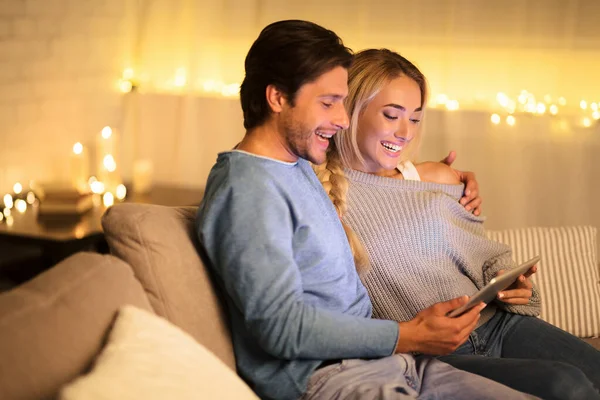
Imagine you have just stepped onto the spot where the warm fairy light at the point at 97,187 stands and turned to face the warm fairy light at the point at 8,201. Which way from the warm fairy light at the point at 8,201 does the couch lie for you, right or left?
left

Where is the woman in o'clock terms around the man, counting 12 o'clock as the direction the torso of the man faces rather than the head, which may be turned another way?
The woman is roughly at 10 o'clock from the man.

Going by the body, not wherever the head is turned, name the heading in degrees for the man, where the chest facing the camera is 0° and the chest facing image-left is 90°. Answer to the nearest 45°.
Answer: approximately 270°

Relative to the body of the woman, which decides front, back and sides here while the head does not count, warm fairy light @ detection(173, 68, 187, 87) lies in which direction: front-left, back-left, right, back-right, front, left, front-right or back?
back

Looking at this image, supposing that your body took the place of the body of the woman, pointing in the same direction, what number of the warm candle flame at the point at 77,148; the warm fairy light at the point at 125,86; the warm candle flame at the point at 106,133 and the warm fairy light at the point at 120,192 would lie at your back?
4

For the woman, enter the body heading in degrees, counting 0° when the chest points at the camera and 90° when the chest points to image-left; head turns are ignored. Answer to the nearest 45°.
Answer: approximately 315°

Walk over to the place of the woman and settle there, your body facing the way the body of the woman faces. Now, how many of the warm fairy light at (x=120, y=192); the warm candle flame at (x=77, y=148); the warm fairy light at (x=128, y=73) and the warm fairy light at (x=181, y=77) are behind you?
4

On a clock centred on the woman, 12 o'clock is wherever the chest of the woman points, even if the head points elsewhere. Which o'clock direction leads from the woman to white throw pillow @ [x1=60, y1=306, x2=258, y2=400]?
The white throw pillow is roughly at 2 o'clock from the woman.

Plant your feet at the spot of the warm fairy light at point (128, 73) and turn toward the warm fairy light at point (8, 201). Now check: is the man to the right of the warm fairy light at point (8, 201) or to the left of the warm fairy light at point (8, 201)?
left
